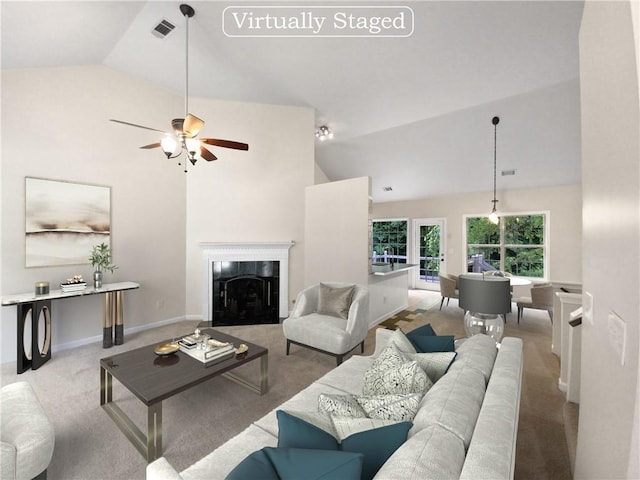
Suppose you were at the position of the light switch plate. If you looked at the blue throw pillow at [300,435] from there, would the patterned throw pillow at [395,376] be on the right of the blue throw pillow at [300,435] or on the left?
right

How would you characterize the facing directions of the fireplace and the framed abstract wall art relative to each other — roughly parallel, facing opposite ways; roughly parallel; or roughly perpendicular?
roughly perpendicular

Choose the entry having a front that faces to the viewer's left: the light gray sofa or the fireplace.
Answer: the light gray sofa

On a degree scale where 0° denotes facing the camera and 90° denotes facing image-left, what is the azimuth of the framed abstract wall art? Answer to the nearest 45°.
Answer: approximately 315°

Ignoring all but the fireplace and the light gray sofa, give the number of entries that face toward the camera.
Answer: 1

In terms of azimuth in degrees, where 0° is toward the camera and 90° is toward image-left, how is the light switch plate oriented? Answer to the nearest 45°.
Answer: approximately 45°

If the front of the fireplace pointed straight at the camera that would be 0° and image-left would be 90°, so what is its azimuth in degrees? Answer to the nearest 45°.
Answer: approximately 0°

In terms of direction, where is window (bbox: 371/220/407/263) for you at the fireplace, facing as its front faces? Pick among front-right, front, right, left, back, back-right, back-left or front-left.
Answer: back-left

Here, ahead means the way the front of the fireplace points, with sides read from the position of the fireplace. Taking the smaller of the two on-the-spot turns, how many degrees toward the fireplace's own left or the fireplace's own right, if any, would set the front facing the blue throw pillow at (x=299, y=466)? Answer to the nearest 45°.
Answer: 0° — it already faces it

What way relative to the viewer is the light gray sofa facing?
to the viewer's left

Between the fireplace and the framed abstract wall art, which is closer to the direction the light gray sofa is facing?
the framed abstract wall art
